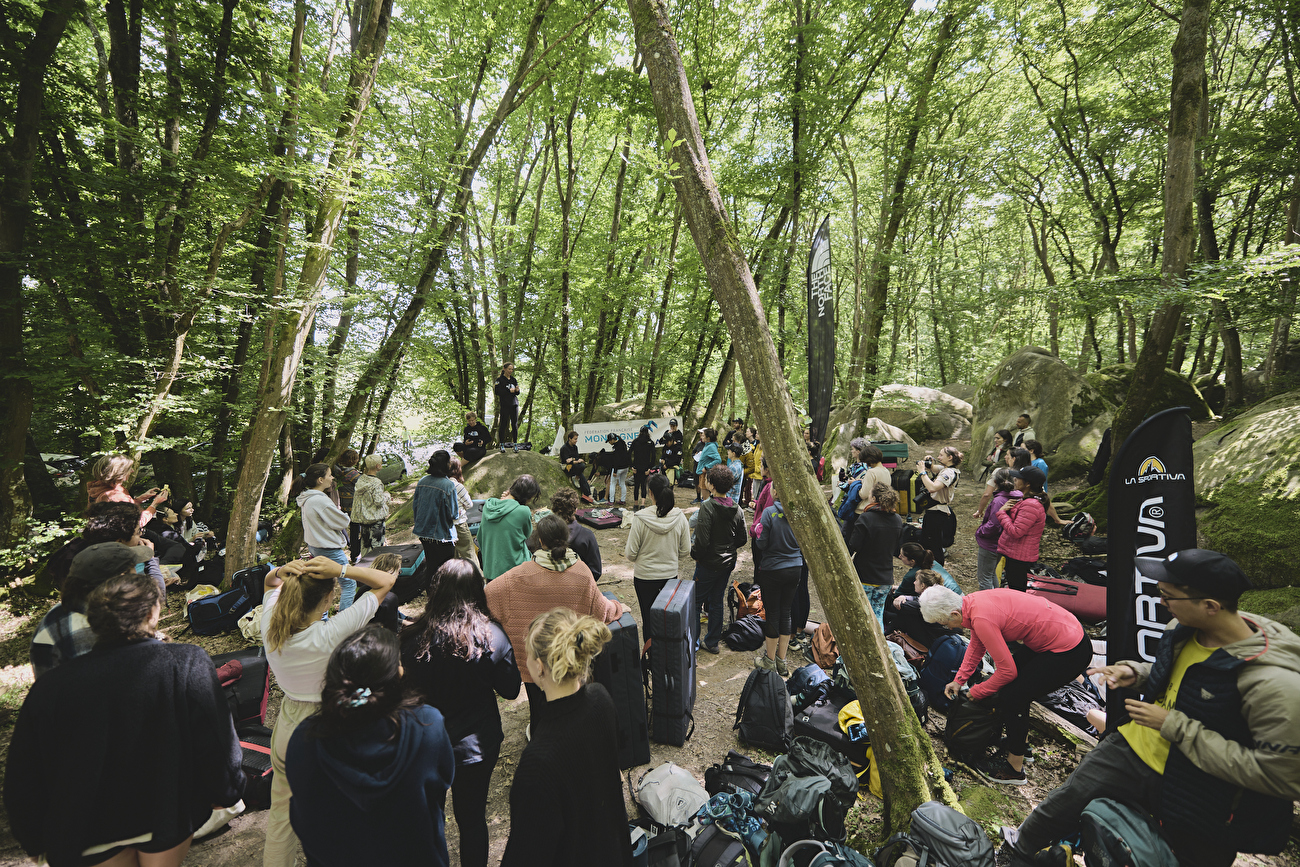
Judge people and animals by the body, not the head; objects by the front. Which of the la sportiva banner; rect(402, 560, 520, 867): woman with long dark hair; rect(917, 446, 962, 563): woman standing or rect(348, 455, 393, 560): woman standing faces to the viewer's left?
rect(917, 446, 962, 563): woman standing

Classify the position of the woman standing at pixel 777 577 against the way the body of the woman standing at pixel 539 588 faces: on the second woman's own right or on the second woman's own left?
on the second woman's own right

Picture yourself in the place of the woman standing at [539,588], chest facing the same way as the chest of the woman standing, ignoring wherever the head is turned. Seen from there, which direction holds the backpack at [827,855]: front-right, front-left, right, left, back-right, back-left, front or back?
back-right

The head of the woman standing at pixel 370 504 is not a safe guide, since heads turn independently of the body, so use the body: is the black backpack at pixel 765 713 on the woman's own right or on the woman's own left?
on the woman's own right

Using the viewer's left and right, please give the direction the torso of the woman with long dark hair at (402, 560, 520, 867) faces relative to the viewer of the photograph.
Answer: facing away from the viewer

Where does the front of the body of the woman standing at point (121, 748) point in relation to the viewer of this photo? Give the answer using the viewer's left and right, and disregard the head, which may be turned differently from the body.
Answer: facing away from the viewer

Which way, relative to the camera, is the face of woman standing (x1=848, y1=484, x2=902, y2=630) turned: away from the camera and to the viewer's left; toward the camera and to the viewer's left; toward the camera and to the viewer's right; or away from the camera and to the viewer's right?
away from the camera and to the viewer's left

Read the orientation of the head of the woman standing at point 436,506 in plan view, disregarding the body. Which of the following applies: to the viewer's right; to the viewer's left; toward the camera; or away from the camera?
away from the camera

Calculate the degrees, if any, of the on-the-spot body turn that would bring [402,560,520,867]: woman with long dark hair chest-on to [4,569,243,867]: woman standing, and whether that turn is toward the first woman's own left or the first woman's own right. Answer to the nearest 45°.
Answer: approximately 90° to the first woman's own left

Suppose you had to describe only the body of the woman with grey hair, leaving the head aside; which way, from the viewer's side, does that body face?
to the viewer's left

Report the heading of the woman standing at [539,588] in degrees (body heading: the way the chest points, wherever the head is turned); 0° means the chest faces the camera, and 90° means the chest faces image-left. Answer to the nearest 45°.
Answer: approximately 180°

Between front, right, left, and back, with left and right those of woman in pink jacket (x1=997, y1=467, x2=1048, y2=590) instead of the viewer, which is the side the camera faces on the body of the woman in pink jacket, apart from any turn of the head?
left
